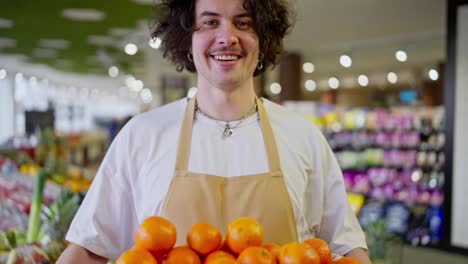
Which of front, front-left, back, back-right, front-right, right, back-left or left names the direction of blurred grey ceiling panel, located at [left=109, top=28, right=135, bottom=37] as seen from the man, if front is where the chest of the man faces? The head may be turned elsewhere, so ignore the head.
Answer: back

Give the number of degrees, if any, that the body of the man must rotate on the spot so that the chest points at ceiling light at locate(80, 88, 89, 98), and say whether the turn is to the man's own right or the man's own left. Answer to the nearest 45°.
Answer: approximately 180°

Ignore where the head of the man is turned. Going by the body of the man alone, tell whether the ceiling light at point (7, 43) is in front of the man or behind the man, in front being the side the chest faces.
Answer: behind

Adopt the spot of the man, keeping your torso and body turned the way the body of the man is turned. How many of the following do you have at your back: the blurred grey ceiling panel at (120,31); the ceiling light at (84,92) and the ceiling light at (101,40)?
3

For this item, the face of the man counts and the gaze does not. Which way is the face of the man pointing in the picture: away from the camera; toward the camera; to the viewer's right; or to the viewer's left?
toward the camera

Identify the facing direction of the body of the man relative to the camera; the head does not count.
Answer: toward the camera

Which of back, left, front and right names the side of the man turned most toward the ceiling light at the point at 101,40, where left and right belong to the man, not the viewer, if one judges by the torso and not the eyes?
back
